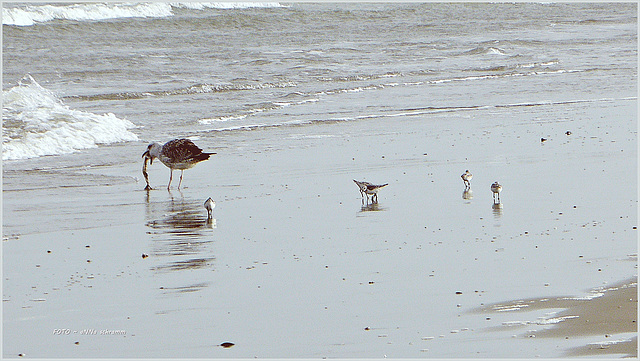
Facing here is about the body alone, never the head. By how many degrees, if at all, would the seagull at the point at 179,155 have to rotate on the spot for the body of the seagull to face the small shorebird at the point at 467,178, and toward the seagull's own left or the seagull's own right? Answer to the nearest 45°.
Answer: approximately 135° to the seagull's own left

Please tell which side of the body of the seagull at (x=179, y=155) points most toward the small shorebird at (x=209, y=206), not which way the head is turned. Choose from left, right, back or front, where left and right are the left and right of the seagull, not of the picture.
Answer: left

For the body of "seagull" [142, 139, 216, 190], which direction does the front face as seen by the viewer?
to the viewer's left

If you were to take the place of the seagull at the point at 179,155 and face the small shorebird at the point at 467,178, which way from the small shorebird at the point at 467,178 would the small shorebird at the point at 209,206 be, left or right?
right

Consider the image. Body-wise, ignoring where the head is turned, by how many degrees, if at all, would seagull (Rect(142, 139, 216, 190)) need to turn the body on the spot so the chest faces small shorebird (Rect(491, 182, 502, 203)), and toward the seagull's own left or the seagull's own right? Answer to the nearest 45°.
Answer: approximately 135° to the seagull's own left

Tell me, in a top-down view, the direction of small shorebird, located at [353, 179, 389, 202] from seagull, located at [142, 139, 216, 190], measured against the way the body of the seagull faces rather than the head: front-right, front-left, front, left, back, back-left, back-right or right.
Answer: back-left
